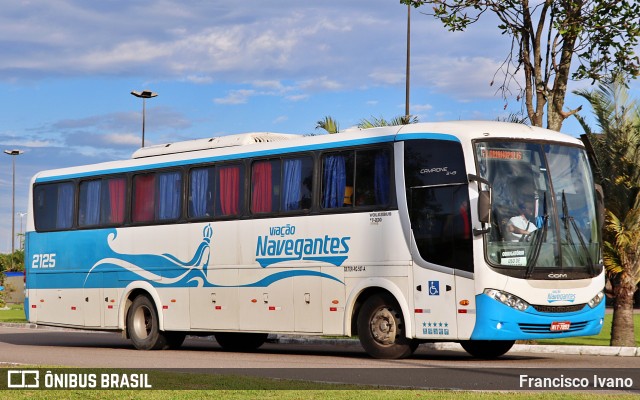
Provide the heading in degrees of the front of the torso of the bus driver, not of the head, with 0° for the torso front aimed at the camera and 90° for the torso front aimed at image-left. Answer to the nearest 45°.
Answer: approximately 315°

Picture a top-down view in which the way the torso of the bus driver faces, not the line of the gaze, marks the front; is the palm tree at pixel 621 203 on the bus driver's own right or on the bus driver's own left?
on the bus driver's own left

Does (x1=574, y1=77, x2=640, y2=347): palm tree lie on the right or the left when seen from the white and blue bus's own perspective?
on its left

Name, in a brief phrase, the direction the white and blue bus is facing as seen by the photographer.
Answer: facing the viewer and to the right of the viewer
